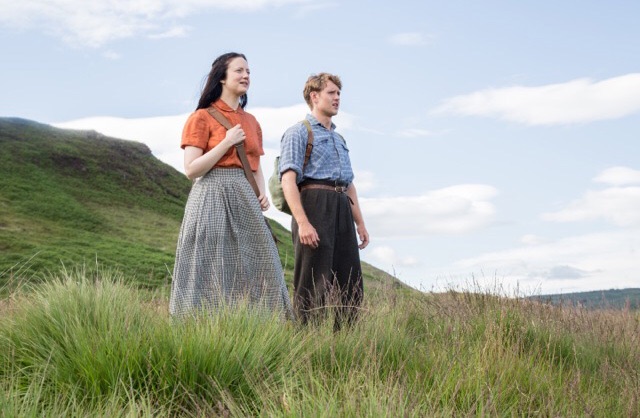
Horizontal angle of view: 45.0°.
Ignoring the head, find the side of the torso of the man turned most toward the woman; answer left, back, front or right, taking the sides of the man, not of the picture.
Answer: right

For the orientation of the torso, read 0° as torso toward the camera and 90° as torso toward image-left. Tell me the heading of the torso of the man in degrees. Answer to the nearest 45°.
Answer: approximately 315°

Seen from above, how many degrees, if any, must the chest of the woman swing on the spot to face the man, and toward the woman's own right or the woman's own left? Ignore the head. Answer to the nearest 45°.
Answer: approximately 90° to the woman's own left
